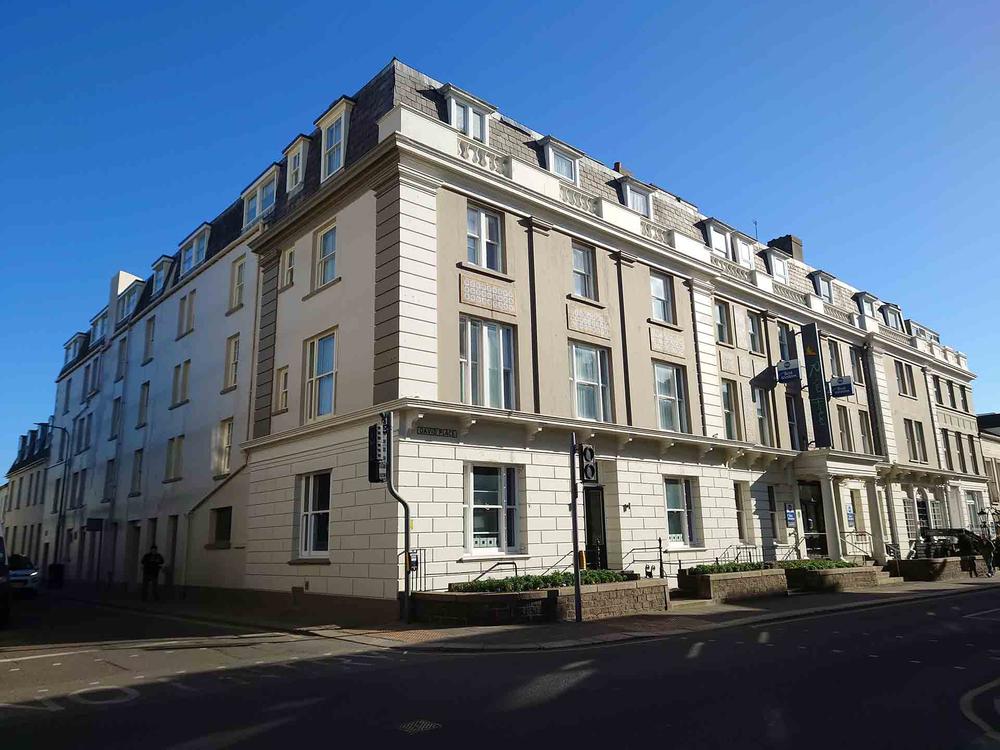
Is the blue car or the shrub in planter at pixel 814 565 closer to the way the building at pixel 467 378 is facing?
the shrub in planter

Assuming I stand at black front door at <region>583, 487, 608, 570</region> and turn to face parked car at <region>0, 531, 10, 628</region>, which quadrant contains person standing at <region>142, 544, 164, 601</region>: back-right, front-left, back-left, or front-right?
front-right

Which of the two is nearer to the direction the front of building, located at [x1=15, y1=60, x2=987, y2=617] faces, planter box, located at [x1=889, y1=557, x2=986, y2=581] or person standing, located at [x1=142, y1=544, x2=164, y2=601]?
the planter box

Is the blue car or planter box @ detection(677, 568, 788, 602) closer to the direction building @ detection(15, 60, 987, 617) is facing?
the planter box

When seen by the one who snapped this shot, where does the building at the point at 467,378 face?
facing the viewer and to the right of the viewer

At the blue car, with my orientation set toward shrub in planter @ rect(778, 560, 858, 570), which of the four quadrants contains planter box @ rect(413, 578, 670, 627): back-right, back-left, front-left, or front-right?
front-right

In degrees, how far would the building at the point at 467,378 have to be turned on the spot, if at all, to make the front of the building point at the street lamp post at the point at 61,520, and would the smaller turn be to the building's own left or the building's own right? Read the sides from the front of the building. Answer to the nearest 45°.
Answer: approximately 180°

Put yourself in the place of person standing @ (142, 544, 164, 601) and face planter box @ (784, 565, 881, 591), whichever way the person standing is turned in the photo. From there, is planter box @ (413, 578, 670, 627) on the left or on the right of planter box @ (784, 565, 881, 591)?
right
